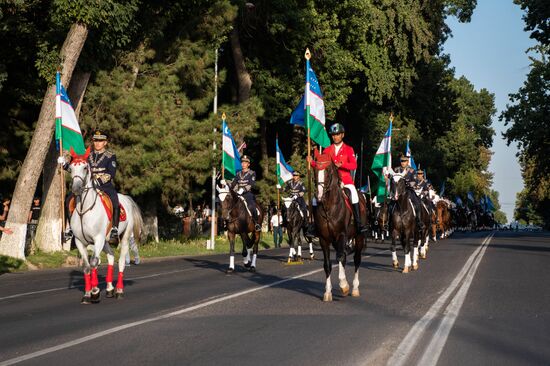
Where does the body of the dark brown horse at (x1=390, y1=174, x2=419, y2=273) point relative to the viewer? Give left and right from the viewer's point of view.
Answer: facing the viewer

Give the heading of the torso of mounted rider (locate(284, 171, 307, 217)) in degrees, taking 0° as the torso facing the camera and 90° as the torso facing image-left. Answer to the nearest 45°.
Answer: approximately 45°

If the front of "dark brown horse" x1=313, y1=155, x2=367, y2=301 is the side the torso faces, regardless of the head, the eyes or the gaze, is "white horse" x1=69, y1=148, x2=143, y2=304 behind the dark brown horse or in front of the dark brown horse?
in front

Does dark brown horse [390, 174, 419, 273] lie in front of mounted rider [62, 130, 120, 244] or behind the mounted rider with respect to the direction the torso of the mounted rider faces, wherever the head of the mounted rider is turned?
behind

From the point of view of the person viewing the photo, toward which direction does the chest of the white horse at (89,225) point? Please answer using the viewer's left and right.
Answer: facing the viewer and to the left of the viewer

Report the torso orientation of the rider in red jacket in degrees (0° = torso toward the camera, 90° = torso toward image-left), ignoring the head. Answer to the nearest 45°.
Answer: approximately 45°

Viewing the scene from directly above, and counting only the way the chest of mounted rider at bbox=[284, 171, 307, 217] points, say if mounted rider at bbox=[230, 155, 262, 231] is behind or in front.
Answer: in front

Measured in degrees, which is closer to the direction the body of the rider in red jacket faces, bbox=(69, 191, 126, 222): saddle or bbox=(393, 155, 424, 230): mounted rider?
the saddle

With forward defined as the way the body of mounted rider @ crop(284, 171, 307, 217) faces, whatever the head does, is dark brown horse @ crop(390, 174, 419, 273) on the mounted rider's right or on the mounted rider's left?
on the mounted rider's left

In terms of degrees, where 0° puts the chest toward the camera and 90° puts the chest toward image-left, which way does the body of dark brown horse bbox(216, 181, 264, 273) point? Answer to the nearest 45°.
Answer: approximately 45°
